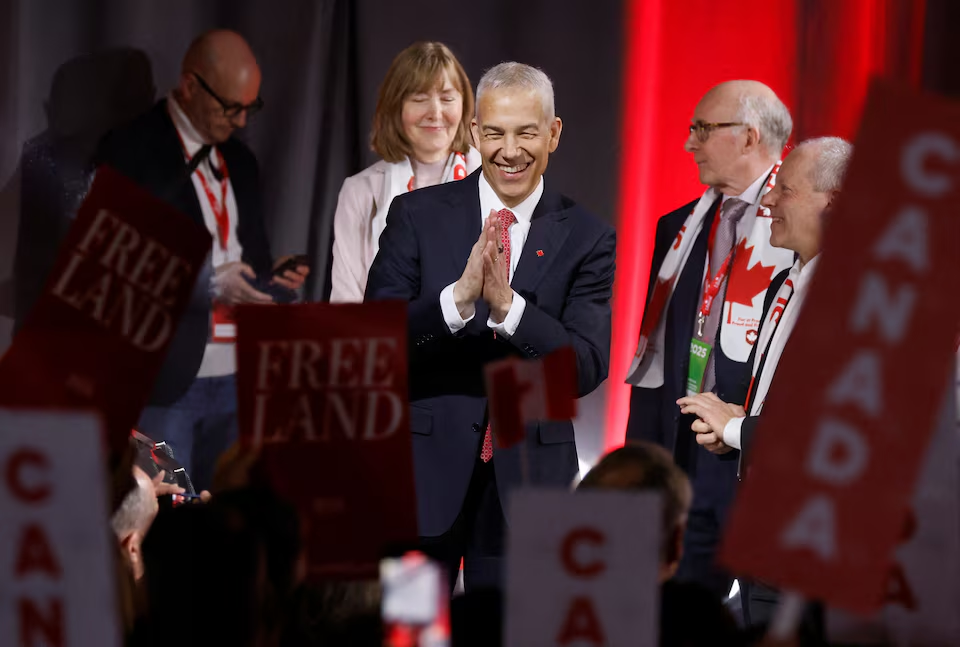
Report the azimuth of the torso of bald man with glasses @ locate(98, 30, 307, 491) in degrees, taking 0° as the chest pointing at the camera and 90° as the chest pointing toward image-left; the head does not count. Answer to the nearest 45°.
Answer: approximately 315°

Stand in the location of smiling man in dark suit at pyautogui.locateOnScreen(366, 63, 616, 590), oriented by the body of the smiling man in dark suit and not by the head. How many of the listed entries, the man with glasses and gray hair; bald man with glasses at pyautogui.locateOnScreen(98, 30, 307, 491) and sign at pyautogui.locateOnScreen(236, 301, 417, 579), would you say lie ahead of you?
1

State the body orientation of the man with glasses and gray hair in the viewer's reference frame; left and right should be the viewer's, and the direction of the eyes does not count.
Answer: facing the viewer and to the left of the viewer

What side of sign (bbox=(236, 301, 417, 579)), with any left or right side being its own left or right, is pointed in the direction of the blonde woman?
back

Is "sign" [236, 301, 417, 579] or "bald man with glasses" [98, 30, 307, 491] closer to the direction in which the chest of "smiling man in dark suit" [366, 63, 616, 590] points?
the sign

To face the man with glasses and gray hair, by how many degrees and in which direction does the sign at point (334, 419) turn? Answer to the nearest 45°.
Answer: approximately 135° to its left

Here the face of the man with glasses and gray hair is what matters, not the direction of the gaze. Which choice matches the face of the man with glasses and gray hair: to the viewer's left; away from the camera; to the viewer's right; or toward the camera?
to the viewer's left

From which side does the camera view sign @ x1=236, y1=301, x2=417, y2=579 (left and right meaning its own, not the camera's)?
front

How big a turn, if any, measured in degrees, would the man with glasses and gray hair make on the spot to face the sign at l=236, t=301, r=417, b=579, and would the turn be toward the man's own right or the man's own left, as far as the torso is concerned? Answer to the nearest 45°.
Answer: approximately 45° to the man's own left

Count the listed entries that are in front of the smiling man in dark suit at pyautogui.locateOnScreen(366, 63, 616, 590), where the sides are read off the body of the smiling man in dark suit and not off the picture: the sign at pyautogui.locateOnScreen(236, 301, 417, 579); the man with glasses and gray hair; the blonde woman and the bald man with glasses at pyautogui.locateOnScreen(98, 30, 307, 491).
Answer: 1

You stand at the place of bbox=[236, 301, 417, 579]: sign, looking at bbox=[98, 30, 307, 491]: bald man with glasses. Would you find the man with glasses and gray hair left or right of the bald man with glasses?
right

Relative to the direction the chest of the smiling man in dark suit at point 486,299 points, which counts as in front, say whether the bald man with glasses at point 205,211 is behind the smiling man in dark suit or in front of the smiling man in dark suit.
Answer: behind
